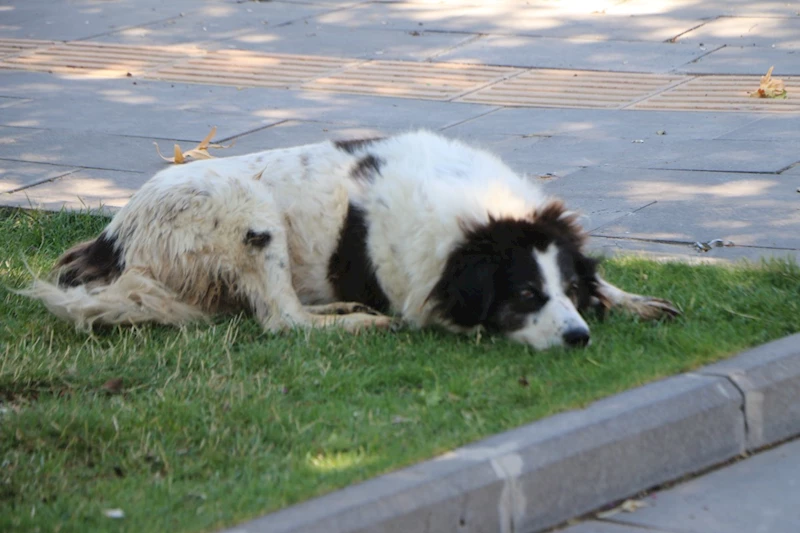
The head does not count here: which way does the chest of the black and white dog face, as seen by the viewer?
to the viewer's right

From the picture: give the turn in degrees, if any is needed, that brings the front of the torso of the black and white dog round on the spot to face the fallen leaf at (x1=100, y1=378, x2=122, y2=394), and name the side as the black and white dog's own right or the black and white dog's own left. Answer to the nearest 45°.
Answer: approximately 135° to the black and white dog's own right

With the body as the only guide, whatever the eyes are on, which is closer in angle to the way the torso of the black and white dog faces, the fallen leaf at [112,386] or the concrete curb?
the concrete curb

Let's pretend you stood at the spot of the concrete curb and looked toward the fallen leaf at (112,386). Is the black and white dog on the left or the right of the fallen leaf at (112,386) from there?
right

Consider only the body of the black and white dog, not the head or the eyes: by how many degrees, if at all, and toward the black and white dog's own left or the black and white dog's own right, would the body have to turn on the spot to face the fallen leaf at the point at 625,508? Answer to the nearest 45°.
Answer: approximately 45° to the black and white dog's own right

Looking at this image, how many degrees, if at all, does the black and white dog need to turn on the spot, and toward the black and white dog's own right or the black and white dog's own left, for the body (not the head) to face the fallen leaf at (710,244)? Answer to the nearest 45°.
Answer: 0° — it already faces it

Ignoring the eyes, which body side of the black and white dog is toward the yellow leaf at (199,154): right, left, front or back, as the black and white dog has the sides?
left

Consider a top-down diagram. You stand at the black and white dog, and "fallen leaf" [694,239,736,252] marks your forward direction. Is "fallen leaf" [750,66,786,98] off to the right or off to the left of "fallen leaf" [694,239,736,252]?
left

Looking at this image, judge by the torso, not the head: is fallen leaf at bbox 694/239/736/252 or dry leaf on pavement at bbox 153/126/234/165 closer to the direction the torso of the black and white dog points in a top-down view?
the fallen leaf

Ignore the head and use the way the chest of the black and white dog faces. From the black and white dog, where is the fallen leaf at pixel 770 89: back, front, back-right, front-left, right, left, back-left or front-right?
front-left

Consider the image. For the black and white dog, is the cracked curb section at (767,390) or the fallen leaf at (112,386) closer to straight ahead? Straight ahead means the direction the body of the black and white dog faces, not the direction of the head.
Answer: the cracked curb section

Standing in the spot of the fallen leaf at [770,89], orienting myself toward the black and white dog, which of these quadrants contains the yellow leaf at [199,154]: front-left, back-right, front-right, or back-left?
front-right

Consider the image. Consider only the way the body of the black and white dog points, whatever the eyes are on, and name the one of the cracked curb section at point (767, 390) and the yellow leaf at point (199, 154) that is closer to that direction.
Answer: the cracked curb section

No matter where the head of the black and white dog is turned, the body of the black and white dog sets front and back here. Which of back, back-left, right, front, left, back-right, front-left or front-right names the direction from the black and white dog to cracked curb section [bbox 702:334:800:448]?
front-right
